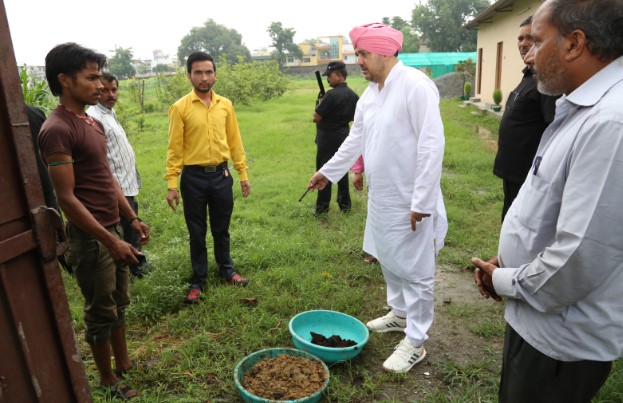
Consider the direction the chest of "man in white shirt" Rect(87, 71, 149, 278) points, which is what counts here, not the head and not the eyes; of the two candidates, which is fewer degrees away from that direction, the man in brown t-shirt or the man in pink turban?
the man in pink turban

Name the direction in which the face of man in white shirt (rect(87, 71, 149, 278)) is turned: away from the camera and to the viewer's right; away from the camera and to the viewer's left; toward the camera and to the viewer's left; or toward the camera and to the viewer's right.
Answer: toward the camera and to the viewer's right

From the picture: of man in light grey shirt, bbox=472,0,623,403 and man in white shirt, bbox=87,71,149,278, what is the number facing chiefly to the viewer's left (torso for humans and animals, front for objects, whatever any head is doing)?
1

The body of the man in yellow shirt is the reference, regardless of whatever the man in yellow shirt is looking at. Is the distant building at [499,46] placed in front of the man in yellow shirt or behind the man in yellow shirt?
behind

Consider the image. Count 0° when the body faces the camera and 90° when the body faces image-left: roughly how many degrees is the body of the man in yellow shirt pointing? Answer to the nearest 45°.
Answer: approximately 0°

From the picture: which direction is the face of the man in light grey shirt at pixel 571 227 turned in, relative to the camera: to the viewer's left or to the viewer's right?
to the viewer's left

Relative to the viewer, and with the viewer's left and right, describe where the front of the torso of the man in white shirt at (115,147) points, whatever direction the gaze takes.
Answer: facing the viewer and to the right of the viewer

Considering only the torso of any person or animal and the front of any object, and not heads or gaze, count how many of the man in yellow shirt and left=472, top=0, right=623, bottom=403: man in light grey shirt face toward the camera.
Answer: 1

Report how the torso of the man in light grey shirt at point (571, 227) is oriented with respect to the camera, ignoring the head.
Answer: to the viewer's left

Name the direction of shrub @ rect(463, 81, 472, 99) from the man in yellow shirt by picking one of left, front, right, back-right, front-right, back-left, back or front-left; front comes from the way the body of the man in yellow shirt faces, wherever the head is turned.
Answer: back-left

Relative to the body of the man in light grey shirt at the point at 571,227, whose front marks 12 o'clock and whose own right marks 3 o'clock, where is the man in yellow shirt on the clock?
The man in yellow shirt is roughly at 1 o'clock from the man in light grey shirt.

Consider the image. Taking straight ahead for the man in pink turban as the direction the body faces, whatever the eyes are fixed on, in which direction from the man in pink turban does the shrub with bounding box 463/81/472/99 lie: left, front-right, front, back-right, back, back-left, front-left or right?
back-right

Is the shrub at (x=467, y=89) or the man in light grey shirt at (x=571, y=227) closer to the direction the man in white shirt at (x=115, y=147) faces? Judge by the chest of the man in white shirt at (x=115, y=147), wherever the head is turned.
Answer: the man in light grey shirt
